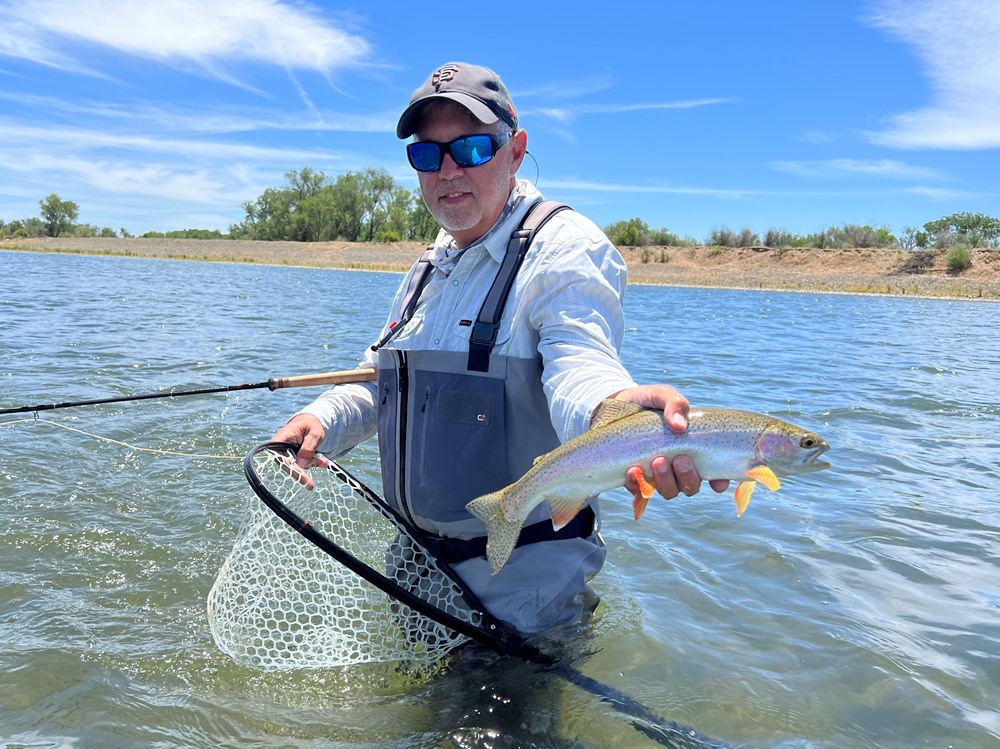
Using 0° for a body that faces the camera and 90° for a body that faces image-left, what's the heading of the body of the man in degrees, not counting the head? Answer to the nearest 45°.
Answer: approximately 45°
